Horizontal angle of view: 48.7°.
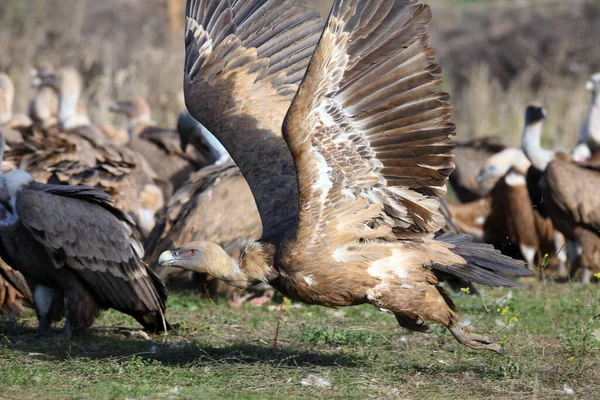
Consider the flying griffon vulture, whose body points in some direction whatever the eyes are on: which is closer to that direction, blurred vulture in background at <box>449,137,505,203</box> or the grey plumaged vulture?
the grey plumaged vulture

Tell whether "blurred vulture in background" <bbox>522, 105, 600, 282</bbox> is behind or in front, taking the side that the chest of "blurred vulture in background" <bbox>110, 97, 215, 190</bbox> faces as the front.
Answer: behind

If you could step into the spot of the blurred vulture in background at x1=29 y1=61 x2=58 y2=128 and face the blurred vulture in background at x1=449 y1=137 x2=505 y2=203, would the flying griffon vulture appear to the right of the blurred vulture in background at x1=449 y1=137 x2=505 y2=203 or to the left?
right

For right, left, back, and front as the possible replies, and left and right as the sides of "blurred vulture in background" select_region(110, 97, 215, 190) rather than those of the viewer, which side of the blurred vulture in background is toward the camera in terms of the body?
left

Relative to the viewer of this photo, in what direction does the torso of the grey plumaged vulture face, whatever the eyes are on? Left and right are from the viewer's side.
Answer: facing to the left of the viewer

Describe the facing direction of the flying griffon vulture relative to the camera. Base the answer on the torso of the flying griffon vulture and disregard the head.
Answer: to the viewer's left

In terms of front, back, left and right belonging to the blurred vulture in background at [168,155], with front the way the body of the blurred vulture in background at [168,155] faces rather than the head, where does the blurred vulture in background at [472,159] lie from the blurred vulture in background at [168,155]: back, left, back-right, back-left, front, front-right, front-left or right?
back

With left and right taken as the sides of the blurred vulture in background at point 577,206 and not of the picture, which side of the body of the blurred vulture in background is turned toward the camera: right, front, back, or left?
left

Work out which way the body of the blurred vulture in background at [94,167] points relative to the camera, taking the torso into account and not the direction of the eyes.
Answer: to the viewer's left
